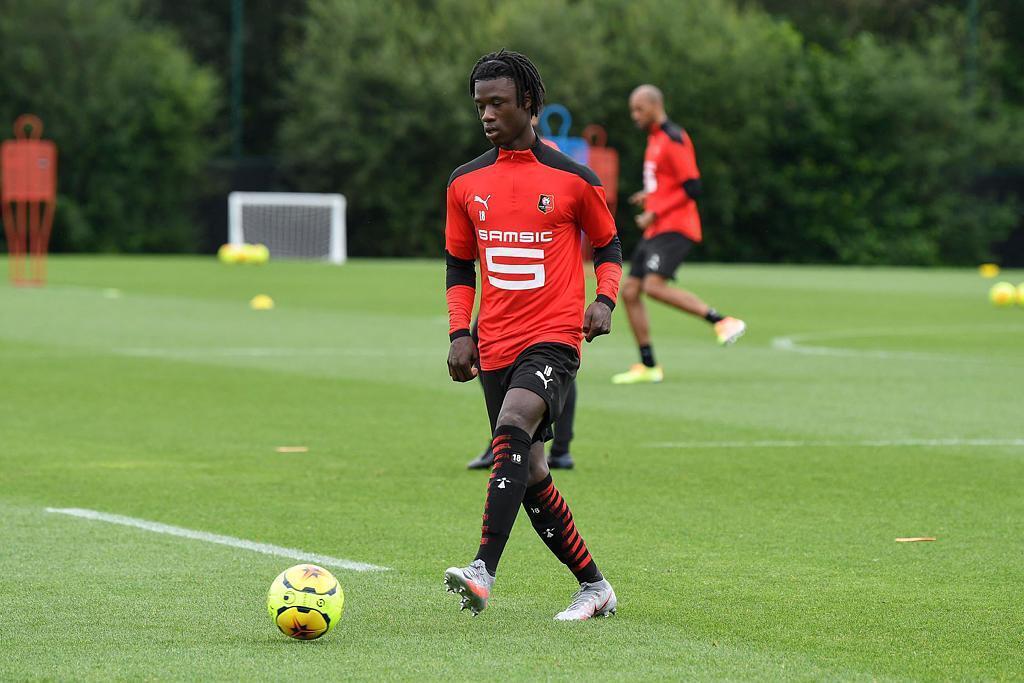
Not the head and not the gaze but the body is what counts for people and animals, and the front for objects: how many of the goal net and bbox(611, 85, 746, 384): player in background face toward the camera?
1

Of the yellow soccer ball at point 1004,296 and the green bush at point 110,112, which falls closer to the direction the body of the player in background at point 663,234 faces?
the green bush

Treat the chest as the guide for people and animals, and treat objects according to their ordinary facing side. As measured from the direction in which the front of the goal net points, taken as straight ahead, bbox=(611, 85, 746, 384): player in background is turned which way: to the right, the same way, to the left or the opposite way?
to the right

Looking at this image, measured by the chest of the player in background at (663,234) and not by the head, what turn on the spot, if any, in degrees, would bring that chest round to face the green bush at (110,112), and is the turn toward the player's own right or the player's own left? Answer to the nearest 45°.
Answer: approximately 45° to the player's own right

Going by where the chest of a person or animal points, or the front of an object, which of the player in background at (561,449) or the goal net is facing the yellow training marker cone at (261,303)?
the goal net

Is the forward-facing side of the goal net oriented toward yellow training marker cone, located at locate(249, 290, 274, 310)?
yes

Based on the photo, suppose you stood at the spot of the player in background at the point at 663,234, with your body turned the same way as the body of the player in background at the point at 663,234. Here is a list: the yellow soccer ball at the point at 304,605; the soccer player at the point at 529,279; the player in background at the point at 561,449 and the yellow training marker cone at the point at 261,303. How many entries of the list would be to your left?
3

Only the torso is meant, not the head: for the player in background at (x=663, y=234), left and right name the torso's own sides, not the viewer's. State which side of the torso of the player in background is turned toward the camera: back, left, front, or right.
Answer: left
